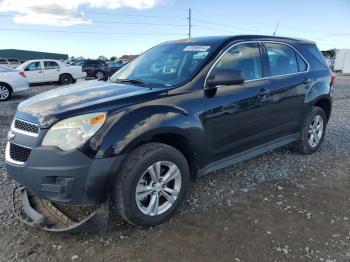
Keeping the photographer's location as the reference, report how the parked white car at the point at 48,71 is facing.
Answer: facing to the left of the viewer

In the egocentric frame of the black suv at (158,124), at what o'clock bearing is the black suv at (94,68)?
the black suv at (94,68) is roughly at 4 o'clock from the black suv at (158,124).

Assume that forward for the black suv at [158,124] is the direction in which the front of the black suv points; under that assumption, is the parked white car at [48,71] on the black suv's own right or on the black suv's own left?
on the black suv's own right

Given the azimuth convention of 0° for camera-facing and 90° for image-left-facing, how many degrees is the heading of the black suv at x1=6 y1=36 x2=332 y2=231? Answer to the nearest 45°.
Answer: approximately 45°

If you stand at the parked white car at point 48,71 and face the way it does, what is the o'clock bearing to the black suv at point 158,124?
The black suv is roughly at 9 o'clock from the parked white car.
